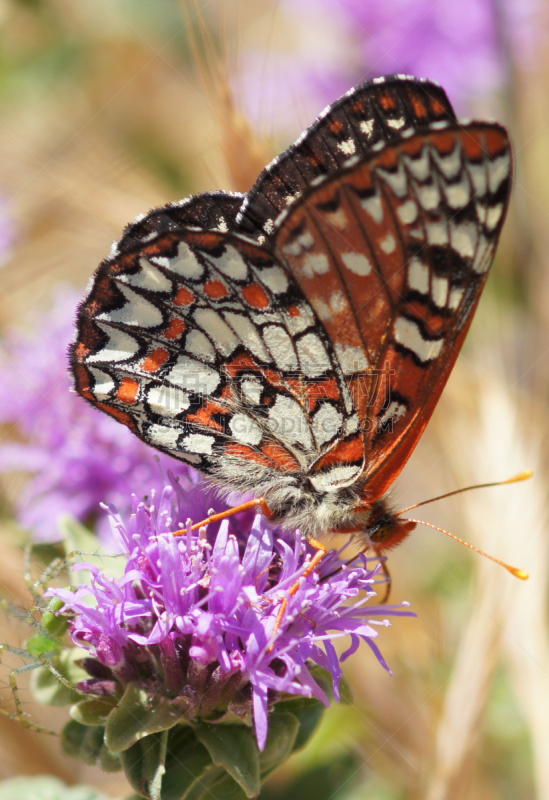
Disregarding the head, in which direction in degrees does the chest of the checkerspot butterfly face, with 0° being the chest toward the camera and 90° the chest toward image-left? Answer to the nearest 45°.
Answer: approximately 270°

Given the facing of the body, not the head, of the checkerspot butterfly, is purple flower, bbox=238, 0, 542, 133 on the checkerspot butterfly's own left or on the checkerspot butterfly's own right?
on the checkerspot butterfly's own left

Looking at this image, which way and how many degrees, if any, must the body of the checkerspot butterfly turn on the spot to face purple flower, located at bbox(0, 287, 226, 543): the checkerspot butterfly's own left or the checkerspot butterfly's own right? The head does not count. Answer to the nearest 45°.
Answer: approximately 135° to the checkerspot butterfly's own left
